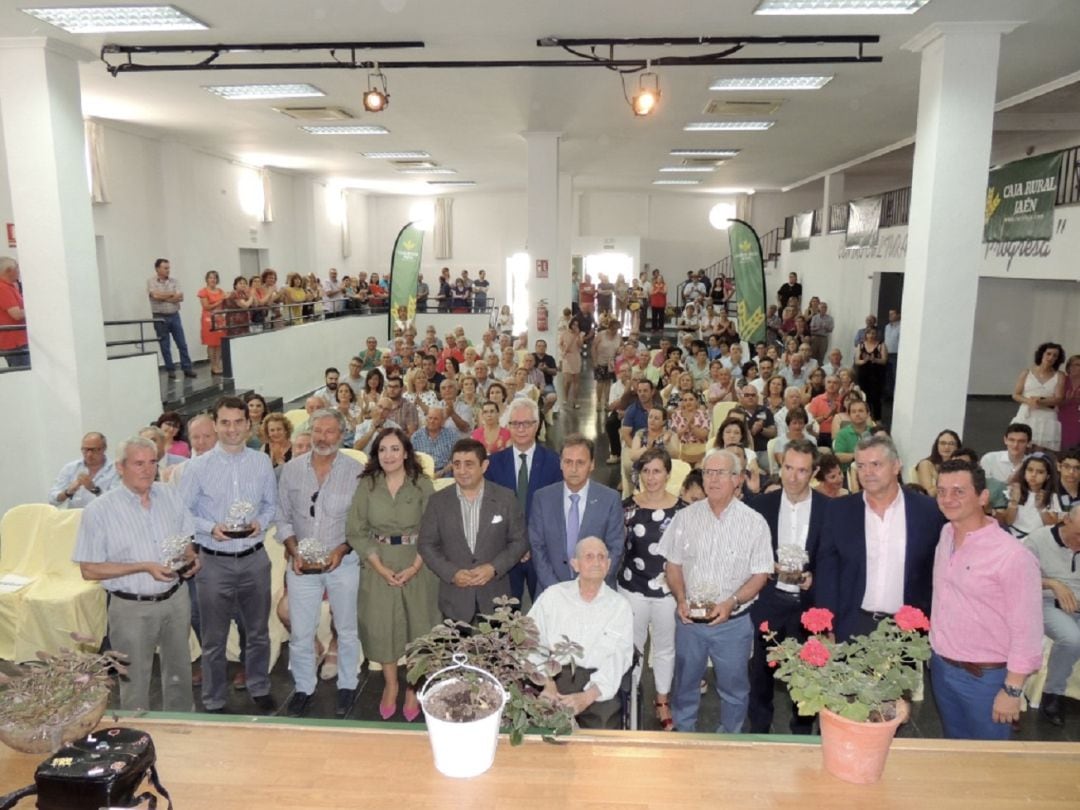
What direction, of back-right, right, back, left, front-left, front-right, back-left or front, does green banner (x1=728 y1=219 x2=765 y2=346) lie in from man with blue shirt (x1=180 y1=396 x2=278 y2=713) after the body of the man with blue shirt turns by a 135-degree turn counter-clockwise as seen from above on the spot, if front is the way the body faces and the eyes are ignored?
front

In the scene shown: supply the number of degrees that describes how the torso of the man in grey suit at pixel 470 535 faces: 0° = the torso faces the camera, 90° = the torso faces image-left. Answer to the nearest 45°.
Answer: approximately 0°

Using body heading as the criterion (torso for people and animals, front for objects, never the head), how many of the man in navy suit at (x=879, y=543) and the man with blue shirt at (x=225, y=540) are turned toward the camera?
2

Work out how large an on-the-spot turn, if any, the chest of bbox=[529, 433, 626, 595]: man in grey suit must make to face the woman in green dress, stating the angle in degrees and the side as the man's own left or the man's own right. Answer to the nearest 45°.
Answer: approximately 90° to the man's own right

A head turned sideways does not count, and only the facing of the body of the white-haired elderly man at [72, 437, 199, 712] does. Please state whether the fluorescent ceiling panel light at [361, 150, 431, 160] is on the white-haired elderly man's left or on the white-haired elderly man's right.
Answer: on the white-haired elderly man's left

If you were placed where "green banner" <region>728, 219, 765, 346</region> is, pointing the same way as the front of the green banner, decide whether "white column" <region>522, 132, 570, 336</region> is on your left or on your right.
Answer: on your right

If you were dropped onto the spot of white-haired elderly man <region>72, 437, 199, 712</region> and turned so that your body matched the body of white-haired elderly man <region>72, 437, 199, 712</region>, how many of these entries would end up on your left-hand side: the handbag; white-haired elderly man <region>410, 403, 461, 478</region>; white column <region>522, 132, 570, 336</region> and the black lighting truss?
3
